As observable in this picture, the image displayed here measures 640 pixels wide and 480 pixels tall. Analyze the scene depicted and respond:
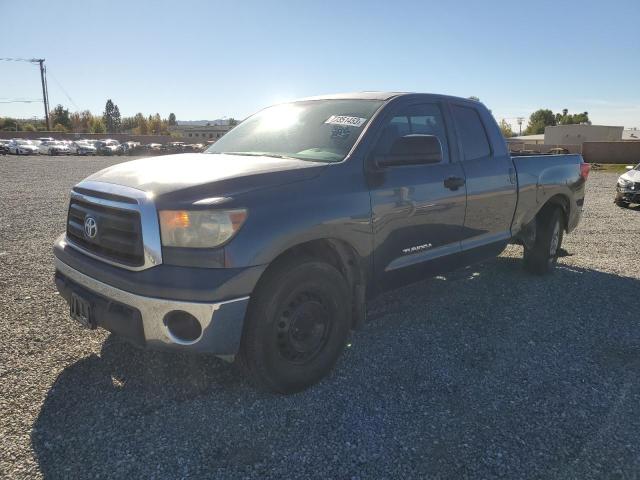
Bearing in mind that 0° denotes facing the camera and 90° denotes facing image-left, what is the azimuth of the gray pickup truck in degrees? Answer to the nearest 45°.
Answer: approximately 45°

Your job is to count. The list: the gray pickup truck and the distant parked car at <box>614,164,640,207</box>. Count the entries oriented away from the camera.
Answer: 0

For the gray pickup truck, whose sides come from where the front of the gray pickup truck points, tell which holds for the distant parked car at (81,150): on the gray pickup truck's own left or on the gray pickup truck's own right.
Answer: on the gray pickup truck's own right

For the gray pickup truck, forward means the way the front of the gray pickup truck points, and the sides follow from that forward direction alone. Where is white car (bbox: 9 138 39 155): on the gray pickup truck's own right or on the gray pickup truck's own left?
on the gray pickup truck's own right

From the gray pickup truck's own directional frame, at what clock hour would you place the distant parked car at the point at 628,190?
The distant parked car is roughly at 6 o'clock from the gray pickup truck.

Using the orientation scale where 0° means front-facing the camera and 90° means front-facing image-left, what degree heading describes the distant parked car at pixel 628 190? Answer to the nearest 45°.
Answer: approximately 45°

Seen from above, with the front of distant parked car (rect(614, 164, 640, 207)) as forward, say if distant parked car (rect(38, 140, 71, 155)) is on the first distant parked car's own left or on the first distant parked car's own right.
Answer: on the first distant parked car's own right

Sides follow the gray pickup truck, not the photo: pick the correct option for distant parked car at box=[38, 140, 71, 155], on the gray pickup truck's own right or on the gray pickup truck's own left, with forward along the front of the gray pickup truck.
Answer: on the gray pickup truck's own right
